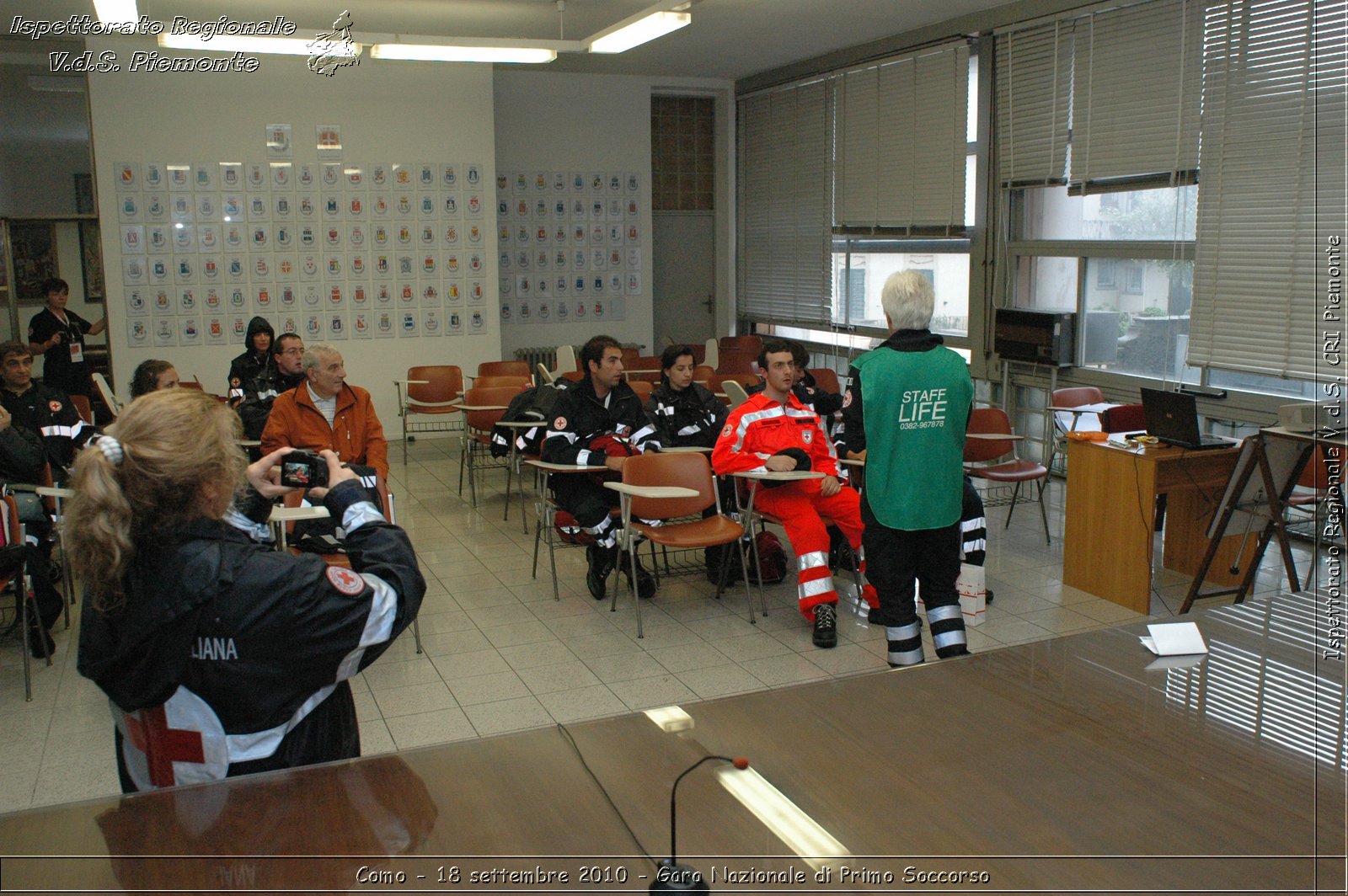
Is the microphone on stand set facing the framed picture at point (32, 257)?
no

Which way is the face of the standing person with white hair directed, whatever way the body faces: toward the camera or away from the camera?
away from the camera

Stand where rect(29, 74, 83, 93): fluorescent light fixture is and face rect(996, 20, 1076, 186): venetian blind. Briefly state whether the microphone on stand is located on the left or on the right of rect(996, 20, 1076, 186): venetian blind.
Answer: right

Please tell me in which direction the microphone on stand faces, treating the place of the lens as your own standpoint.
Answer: facing to the right of the viewer

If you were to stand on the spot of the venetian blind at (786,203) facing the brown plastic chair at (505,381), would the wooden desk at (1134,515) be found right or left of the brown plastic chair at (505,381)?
left

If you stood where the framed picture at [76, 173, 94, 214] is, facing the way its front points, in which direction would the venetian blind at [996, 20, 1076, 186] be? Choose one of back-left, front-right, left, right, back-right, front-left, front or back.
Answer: front-left

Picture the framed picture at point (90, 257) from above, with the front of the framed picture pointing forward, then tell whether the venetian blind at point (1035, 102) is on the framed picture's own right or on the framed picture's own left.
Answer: on the framed picture's own left

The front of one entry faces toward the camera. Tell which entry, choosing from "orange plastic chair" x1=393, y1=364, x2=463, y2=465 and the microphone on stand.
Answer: the orange plastic chair
